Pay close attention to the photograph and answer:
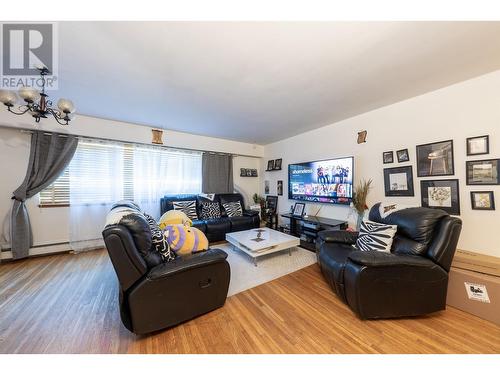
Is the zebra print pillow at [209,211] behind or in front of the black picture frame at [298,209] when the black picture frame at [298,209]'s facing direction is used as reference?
in front

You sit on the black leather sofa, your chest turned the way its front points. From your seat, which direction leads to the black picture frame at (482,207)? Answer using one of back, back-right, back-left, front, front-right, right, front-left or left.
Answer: front

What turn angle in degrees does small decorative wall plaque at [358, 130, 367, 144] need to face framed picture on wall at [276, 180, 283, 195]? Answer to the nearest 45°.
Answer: approximately 90° to its right

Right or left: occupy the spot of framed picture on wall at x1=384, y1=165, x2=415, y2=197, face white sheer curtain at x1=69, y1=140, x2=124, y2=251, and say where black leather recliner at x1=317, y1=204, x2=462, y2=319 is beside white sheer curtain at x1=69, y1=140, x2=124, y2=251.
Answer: left

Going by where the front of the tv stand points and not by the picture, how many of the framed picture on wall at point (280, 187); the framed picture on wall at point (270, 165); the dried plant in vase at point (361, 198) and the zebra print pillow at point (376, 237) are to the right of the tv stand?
2

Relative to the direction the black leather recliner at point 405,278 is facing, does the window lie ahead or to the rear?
ahead

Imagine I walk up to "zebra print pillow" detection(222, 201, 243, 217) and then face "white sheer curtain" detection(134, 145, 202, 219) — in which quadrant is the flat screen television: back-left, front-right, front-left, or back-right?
back-left

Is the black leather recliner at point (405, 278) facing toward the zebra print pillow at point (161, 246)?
yes

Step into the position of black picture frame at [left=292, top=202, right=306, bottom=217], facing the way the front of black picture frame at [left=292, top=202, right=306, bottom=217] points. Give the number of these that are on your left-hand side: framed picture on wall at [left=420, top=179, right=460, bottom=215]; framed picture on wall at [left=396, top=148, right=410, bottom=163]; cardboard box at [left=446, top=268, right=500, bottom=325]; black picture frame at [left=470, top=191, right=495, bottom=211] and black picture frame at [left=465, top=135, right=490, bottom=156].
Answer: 5

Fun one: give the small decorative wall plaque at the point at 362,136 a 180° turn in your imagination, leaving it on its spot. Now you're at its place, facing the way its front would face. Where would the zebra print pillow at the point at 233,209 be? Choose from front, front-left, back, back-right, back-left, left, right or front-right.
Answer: back-left
